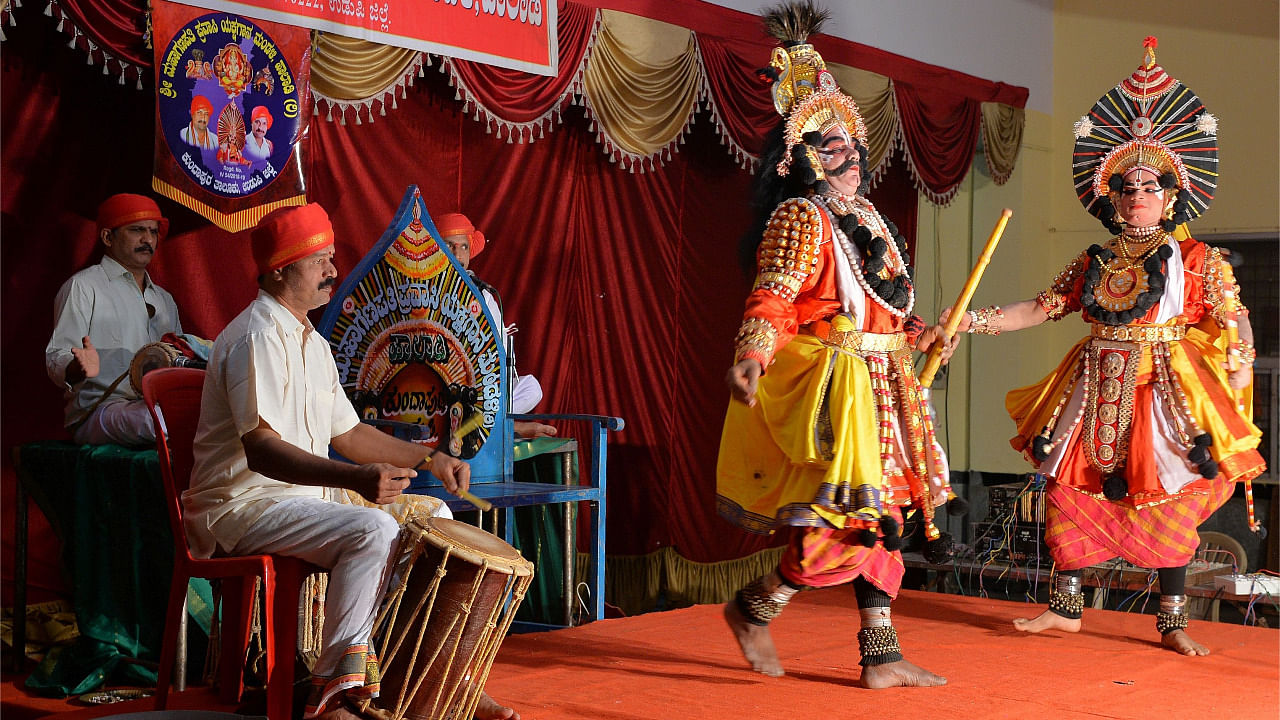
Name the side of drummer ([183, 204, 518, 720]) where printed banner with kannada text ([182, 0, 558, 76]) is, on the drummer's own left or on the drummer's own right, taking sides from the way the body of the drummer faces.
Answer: on the drummer's own left

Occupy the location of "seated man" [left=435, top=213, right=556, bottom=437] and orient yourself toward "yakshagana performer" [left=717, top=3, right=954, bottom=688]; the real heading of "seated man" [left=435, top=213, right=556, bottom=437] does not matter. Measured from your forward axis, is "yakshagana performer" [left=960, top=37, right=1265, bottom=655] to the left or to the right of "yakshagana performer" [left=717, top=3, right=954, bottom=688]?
left

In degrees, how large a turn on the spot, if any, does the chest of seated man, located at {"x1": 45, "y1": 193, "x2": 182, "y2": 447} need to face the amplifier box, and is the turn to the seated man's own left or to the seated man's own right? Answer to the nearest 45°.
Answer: approximately 45° to the seated man's own left

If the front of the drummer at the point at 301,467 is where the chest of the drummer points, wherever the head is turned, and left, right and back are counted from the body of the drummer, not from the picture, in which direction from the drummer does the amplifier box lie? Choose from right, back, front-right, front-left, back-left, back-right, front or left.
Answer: front-left

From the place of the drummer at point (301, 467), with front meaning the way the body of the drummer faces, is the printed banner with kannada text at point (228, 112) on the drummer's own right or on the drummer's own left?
on the drummer's own left

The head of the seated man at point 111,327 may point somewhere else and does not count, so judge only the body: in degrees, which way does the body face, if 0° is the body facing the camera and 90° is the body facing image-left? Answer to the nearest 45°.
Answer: approximately 315°

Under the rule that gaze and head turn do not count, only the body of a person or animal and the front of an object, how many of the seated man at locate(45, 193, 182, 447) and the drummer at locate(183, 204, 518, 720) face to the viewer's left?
0

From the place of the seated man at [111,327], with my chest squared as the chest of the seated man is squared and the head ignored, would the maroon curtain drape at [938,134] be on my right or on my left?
on my left

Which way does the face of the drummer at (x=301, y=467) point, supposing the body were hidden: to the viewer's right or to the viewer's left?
to the viewer's right

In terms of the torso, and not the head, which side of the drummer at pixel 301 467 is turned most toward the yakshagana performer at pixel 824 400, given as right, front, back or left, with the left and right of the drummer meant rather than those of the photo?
front

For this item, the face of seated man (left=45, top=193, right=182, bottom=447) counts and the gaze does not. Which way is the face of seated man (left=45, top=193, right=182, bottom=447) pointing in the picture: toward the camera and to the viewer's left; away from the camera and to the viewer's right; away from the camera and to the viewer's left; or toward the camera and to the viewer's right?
toward the camera and to the viewer's right

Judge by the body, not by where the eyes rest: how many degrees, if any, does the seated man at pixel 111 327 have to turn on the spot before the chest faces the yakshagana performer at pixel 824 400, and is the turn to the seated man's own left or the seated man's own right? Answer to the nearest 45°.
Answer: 0° — they already face them

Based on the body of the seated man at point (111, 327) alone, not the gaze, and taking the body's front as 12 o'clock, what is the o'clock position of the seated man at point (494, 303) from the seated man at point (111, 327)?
the seated man at point (494, 303) is roughly at 10 o'clock from the seated man at point (111, 327).

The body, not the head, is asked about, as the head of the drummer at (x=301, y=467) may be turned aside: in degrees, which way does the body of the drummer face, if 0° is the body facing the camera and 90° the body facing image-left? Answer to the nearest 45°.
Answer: approximately 270°
